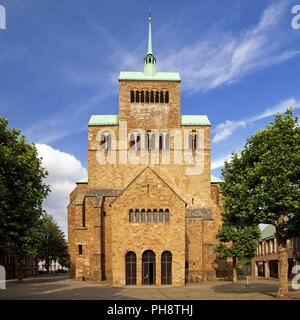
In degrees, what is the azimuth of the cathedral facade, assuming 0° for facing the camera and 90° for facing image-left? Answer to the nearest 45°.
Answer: approximately 0°

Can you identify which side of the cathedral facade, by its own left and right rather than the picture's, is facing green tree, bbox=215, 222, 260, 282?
left

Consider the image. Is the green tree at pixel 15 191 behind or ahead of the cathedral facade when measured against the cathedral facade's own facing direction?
ahead
